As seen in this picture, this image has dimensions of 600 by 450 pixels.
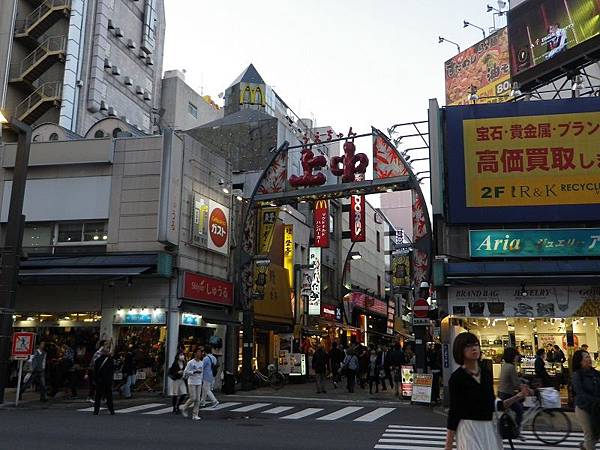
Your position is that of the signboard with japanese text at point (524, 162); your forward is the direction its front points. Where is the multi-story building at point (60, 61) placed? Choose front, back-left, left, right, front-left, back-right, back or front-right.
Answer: right

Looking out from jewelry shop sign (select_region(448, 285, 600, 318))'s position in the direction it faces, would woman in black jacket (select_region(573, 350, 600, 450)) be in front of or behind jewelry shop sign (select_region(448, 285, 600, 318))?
in front

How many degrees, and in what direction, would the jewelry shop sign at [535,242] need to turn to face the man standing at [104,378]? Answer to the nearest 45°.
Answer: approximately 45° to its right

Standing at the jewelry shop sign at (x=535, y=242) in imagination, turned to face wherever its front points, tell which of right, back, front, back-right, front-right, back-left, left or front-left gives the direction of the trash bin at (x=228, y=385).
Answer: right

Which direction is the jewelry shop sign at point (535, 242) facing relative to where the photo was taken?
toward the camera

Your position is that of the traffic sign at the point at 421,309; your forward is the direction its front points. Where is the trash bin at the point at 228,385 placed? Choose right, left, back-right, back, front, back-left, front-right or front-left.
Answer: right

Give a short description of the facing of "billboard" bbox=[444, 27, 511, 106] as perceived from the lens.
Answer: facing the viewer and to the left of the viewer

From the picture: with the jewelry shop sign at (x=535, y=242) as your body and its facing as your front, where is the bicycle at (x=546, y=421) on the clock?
The bicycle is roughly at 12 o'clock from the jewelry shop sign.

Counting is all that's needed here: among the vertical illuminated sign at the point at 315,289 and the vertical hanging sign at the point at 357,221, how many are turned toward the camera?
2

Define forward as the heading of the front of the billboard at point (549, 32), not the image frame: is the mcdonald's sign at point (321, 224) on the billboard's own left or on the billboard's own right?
on the billboard's own right

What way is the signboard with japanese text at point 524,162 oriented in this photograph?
toward the camera

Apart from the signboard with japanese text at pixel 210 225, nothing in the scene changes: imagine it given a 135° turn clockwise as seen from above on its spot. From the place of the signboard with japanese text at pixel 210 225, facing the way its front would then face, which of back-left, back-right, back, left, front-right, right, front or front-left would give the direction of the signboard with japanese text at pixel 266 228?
back-right
